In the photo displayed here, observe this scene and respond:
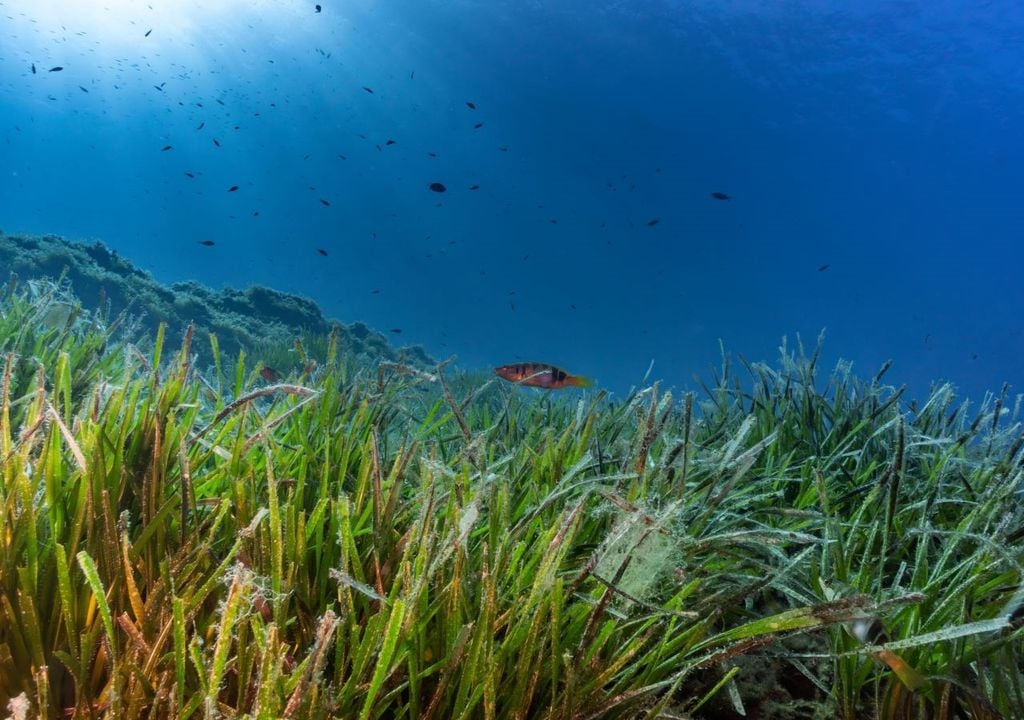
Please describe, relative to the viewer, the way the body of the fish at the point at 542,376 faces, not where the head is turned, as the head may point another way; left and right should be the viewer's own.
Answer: facing to the left of the viewer

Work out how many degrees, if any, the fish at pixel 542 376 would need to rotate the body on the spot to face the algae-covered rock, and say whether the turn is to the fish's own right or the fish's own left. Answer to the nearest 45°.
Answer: approximately 45° to the fish's own right
